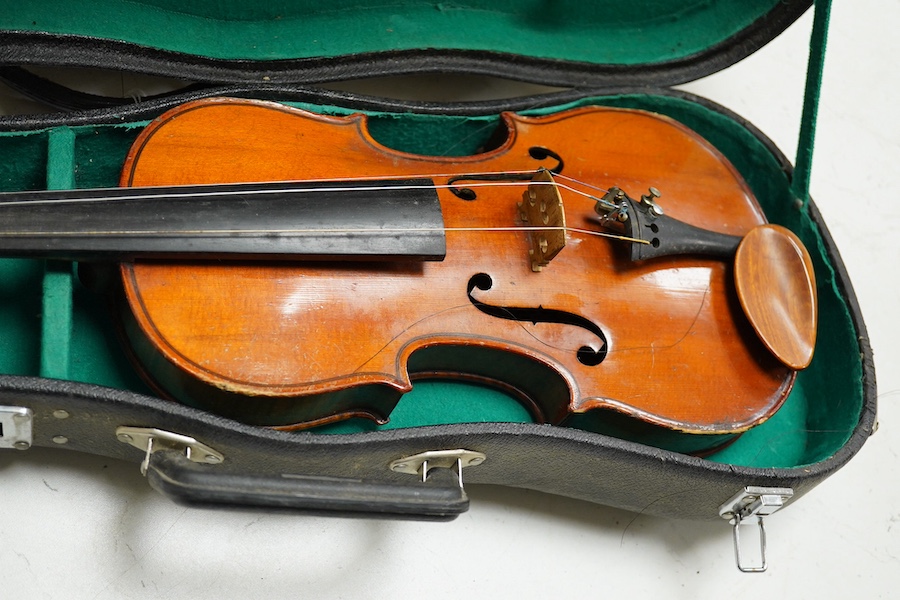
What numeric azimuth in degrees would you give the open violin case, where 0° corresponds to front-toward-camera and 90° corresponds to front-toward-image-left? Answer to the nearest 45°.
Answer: approximately 0°
